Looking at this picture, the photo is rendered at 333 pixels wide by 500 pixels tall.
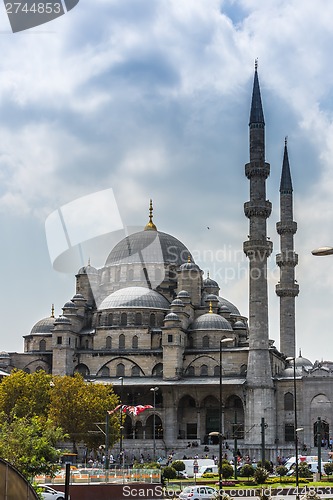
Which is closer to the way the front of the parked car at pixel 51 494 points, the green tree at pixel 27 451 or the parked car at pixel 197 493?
the parked car

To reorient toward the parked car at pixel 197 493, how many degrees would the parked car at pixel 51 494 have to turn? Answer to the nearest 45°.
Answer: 0° — it already faces it

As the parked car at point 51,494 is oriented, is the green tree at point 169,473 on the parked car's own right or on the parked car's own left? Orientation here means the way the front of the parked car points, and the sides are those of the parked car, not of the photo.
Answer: on the parked car's own left

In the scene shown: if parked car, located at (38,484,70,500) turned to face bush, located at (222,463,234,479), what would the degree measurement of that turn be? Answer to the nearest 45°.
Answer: approximately 45° to its left

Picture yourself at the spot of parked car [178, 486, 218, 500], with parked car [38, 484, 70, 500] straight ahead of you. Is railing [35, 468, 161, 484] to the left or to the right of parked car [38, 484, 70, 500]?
right

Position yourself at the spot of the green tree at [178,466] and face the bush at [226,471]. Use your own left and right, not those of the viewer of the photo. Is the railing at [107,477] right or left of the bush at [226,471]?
right

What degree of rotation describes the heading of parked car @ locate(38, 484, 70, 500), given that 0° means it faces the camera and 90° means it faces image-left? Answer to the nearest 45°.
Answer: approximately 270°
